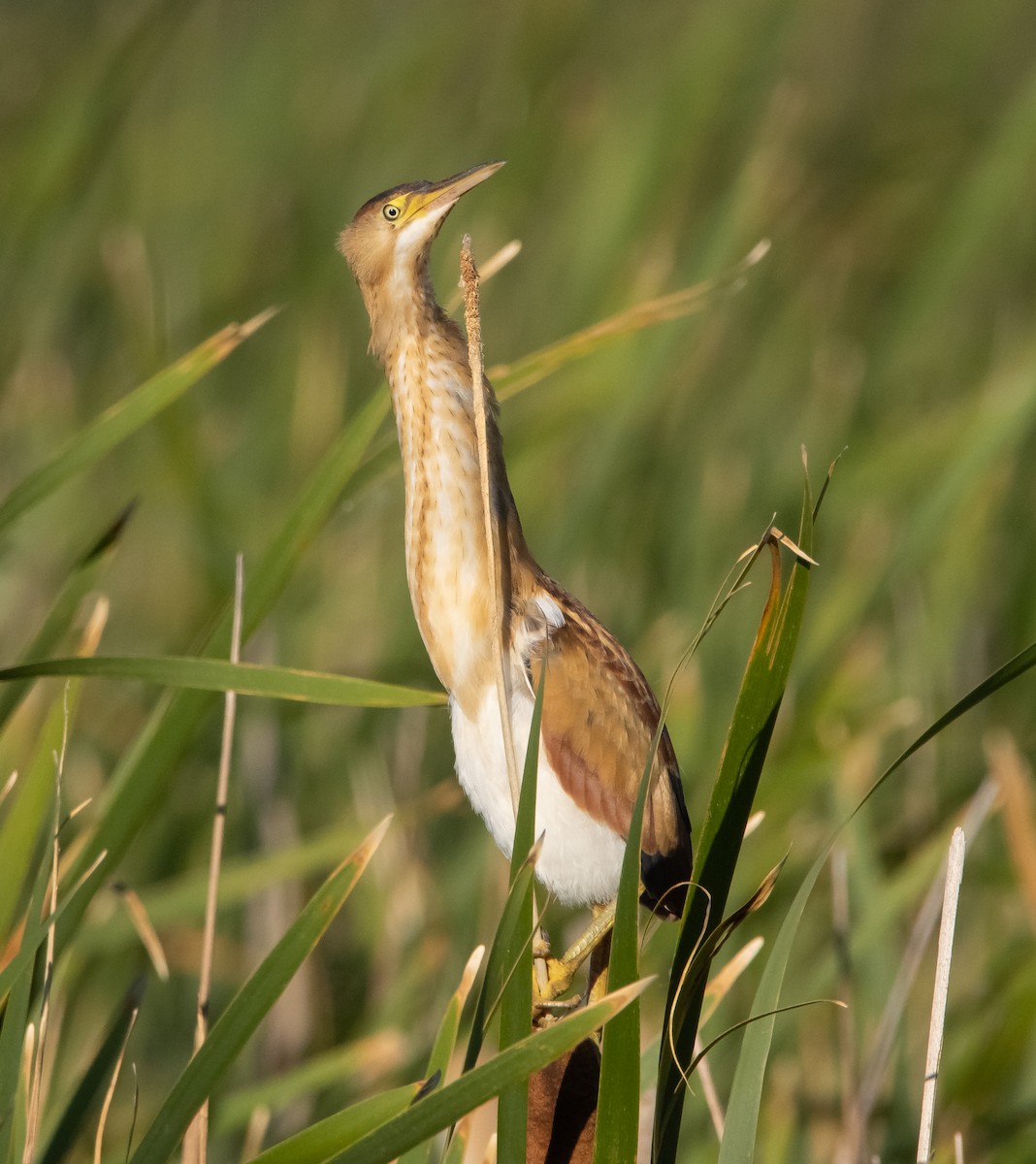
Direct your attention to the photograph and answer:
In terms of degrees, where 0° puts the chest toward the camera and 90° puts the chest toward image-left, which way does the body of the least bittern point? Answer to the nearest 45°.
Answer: approximately 45°
